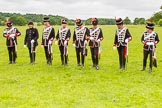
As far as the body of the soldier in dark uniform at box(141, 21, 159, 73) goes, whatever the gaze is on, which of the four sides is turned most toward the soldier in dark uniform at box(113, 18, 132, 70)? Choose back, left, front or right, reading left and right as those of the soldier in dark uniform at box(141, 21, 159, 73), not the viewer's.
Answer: right

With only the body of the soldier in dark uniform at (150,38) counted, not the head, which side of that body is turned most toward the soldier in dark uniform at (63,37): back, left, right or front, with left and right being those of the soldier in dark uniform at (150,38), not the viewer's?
right

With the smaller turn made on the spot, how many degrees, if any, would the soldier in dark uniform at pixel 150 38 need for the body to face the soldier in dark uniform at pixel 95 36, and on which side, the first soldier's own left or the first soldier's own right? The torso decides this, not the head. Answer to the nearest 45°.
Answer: approximately 90° to the first soldier's own right

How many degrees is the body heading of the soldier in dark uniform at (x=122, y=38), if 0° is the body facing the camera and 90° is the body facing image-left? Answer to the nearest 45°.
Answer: approximately 45°

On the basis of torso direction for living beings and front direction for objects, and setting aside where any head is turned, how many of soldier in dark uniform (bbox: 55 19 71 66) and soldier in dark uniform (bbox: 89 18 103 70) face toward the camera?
2

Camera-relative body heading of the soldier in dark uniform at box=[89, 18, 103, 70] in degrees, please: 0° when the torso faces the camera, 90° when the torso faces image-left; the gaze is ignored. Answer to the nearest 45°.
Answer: approximately 0°

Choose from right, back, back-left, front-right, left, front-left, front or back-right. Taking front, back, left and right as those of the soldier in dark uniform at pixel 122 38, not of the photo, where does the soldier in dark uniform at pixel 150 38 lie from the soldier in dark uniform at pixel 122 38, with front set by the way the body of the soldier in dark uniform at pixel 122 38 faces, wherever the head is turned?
back-left

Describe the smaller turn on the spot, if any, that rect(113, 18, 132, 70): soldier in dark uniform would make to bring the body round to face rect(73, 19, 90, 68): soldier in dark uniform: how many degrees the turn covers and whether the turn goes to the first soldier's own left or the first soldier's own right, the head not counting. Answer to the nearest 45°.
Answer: approximately 45° to the first soldier's own right
